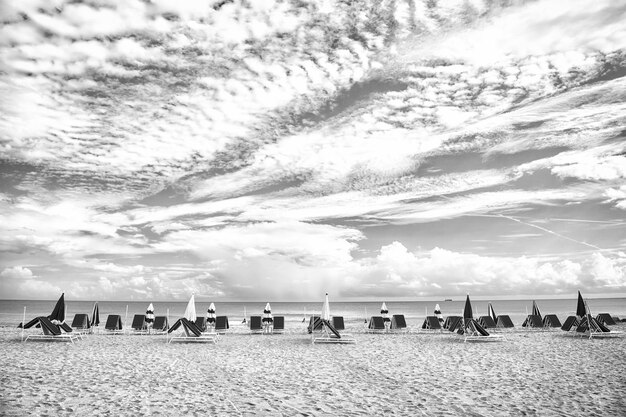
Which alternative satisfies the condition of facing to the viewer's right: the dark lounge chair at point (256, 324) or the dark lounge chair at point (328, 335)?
the dark lounge chair at point (328, 335)

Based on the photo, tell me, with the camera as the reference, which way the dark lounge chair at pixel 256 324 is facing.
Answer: facing away from the viewer

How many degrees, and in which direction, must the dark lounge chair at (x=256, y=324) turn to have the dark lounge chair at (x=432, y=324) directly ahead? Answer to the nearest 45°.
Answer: approximately 90° to its right

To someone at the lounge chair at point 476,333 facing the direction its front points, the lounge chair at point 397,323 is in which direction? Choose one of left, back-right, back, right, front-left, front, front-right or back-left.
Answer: back-left
